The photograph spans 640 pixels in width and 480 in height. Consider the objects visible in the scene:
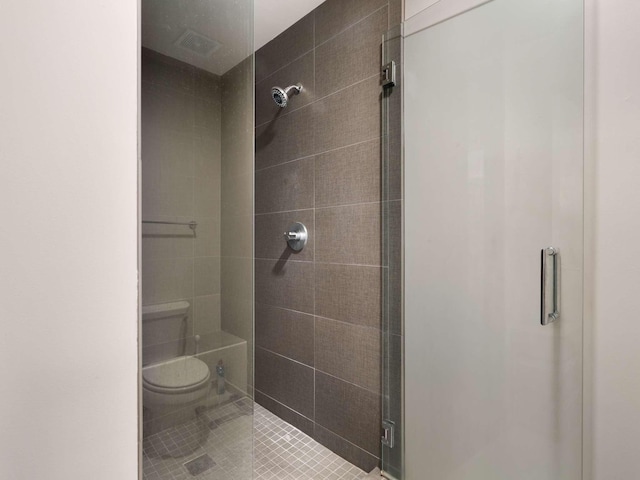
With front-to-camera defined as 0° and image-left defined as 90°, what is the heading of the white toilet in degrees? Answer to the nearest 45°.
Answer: approximately 315°
